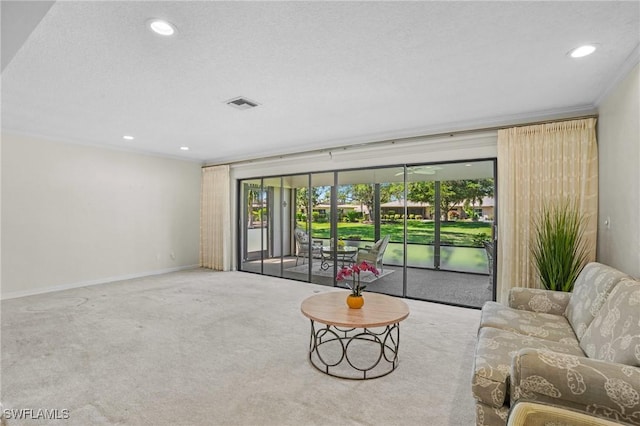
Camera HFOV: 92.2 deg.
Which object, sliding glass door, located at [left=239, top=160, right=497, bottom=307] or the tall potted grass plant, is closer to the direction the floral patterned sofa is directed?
the sliding glass door

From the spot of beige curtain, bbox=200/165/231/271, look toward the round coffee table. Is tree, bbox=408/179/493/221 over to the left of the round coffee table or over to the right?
left

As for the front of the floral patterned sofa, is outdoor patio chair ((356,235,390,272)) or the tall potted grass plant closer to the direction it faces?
the outdoor patio chair

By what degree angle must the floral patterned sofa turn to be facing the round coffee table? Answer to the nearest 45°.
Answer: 0° — it already faces it

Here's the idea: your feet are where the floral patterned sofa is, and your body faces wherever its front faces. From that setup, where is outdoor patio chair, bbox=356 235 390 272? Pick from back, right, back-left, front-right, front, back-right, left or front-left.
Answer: front-right

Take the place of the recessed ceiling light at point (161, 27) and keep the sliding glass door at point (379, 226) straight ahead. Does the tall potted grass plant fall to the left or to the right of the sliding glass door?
right

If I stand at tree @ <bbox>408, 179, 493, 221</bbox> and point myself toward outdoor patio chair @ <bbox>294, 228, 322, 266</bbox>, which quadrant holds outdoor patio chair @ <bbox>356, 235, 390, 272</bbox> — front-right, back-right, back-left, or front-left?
front-left

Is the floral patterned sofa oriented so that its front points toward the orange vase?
yes

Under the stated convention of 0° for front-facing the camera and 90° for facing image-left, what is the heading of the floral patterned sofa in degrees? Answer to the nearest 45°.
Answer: approximately 90°

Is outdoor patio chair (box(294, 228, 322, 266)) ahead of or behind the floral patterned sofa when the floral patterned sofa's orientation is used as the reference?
ahead

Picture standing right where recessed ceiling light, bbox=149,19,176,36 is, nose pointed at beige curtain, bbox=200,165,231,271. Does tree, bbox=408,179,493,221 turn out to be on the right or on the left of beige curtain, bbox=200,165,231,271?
right

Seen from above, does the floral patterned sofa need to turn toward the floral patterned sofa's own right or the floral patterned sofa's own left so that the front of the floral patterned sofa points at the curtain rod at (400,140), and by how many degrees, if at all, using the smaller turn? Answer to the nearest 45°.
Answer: approximately 45° to the floral patterned sofa's own right

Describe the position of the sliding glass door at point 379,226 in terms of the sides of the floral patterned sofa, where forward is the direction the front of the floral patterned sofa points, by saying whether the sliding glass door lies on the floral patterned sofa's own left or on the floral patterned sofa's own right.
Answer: on the floral patterned sofa's own right

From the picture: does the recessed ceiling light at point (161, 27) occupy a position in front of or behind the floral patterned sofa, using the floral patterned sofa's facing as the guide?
in front

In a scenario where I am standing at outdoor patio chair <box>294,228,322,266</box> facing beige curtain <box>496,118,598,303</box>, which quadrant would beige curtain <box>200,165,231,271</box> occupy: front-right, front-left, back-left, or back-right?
back-right

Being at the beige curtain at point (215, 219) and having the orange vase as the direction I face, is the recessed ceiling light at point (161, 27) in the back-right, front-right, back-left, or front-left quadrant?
front-right
